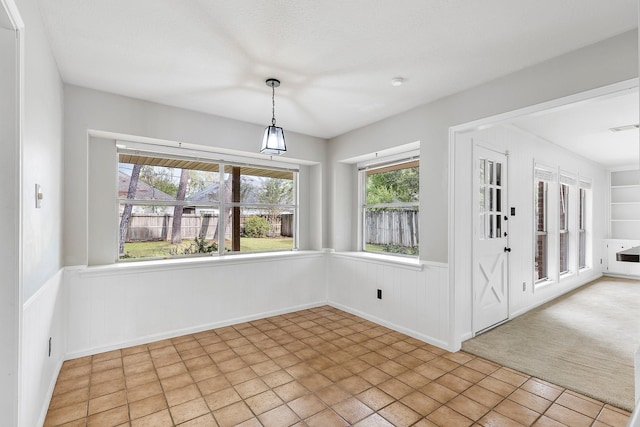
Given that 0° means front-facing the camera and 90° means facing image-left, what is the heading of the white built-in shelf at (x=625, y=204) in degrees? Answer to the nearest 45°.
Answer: approximately 0°

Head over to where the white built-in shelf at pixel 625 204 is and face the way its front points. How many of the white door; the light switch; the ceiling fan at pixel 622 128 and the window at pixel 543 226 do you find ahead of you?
4

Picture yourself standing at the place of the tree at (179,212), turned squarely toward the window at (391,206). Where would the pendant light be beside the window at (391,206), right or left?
right
